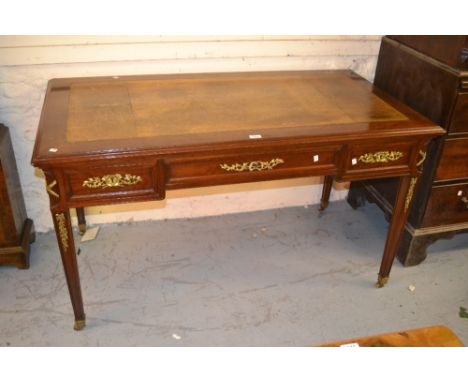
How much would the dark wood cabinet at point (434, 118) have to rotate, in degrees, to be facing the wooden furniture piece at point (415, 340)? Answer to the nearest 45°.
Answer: approximately 45° to its right

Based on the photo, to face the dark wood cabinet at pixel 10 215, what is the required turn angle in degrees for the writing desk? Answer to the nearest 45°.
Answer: approximately 90° to its right

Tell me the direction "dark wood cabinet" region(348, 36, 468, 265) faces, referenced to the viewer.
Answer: facing the viewer and to the right of the viewer

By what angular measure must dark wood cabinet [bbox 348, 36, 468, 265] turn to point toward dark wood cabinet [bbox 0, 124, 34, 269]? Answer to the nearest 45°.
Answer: approximately 90° to its right

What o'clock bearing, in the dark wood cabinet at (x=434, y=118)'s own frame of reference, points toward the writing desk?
The writing desk is roughly at 3 o'clock from the dark wood cabinet.

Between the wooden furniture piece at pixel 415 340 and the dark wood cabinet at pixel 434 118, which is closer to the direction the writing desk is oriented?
the wooden furniture piece

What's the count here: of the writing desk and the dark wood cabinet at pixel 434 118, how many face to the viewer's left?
0

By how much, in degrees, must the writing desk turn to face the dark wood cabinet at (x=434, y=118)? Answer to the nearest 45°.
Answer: approximately 135° to its left

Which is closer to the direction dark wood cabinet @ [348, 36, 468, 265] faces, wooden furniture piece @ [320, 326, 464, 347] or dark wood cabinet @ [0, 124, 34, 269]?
the wooden furniture piece

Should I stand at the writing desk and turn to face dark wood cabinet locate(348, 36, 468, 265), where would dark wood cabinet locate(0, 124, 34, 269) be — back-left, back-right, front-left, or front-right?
back-left
